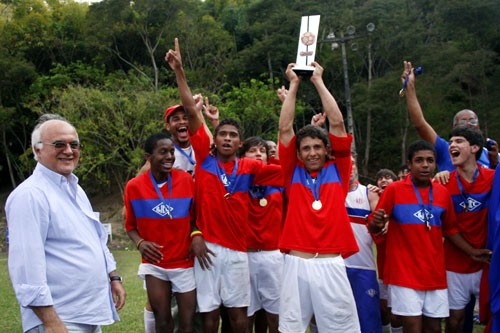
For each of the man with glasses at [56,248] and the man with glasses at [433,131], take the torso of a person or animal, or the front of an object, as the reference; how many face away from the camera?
0

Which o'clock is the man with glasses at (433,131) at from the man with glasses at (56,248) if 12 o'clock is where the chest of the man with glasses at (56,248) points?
the man with glasses at (433,131) is roughly at 10 o'clock from the man with glasses at (56,248).

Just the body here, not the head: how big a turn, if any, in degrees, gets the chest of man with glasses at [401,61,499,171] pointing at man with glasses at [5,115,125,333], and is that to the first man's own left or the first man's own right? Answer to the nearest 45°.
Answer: approximately 45° to the first man's own right

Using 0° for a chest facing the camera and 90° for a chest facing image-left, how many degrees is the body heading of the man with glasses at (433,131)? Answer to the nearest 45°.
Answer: approximately 0°

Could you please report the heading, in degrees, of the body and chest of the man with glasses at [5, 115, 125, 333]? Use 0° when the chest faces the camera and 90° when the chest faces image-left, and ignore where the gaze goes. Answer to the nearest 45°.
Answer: approximately 315°
